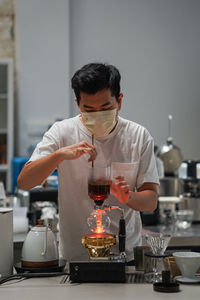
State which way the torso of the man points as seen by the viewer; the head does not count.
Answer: toward the camera
